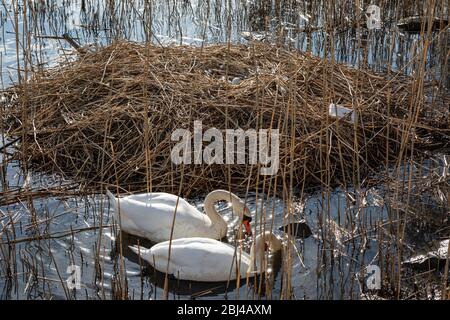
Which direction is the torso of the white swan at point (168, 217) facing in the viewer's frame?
to the viewer's right

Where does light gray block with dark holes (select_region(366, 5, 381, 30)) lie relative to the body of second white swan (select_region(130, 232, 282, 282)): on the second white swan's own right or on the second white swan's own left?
on the second white swan's own left

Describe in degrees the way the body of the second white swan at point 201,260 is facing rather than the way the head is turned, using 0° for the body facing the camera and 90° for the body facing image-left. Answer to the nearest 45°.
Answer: approximately 270°

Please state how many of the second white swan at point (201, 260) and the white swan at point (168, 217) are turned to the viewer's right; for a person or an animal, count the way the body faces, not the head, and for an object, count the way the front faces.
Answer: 2

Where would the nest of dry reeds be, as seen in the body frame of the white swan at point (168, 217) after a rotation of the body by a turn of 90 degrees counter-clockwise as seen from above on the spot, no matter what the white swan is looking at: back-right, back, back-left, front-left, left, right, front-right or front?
front

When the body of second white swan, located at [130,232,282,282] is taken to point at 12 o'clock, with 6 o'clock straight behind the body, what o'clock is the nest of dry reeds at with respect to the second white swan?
The nest of dry reeds is roughly at 9 o'clock from the second white swan.

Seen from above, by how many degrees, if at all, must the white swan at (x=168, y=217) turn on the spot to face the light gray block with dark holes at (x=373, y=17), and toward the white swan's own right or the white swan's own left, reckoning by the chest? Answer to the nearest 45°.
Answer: approximately 45° to the white swan's own left

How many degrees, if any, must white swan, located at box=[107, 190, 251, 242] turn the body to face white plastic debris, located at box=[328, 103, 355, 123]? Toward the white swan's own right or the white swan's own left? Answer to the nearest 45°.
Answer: approximately 45° to the white swan's own left

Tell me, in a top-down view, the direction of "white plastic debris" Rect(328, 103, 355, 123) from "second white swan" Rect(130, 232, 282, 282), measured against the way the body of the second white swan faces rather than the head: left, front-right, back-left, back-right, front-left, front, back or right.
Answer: front-left
